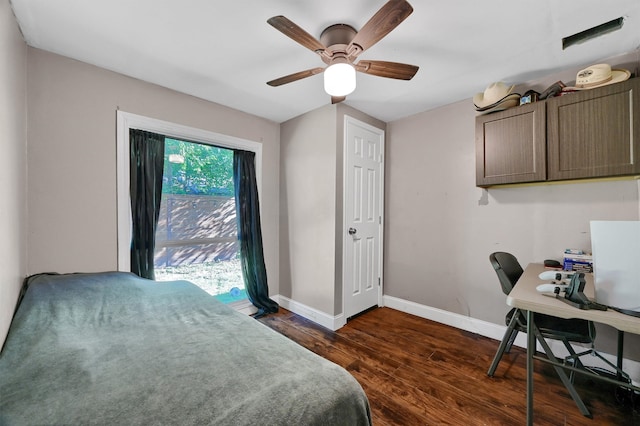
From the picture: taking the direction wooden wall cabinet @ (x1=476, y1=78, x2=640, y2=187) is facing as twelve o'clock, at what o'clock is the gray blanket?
The gray blanket is roughly at 11 o'clock from the wooden wall cabinet.

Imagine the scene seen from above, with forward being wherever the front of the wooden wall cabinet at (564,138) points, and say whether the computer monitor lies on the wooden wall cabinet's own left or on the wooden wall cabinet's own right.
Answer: on the wooden wall cabinet's own left

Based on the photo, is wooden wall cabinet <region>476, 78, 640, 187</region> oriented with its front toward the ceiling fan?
yes

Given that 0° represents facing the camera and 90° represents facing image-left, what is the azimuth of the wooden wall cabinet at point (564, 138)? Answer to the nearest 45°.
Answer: approximately 45°

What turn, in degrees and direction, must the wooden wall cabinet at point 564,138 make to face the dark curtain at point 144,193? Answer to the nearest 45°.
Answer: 0° — it already faces it
